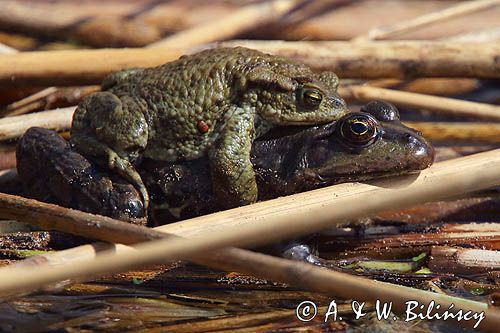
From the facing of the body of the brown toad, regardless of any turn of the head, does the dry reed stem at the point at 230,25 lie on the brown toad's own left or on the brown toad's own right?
on the brown toad's own left

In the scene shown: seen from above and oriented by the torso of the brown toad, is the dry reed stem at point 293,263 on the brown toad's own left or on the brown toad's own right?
on the brown toad's own right

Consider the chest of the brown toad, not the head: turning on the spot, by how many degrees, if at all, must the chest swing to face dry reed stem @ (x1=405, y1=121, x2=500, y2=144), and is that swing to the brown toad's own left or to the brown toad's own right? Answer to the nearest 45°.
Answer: approximately 45° to the brown toad's own left

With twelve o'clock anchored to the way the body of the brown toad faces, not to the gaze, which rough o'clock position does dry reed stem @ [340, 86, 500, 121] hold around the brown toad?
The dry reed stem is roughly at 11 o'clock from the brown toad.

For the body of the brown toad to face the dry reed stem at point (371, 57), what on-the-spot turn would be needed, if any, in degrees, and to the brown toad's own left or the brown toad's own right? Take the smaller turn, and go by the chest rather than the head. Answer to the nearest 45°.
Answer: approximately 45° to the brown toad's own left

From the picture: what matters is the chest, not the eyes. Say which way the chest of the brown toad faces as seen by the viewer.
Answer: to the viewer's right

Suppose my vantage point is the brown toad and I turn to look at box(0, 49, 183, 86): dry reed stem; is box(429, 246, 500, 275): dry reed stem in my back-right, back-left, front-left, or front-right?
back-right
